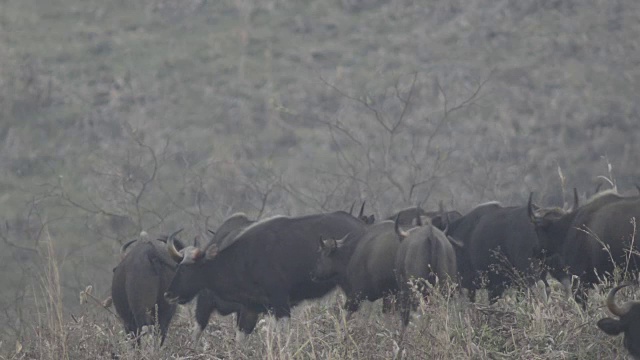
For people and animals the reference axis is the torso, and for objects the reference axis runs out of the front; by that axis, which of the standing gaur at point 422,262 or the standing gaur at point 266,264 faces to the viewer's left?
the standing gaur at point 266,264

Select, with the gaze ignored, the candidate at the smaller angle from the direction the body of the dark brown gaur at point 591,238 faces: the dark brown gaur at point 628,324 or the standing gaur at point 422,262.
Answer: the standing gaur

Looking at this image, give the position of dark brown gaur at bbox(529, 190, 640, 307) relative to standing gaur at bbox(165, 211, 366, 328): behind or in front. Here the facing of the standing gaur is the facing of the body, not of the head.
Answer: behind

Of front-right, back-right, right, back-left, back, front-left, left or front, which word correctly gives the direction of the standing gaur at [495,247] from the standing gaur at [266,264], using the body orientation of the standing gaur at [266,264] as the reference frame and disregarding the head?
back

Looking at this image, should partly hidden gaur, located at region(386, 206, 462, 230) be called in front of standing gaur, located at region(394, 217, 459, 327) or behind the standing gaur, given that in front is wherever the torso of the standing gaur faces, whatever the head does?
in front

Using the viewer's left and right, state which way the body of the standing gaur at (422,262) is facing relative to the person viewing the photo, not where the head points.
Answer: facing away from the viewer

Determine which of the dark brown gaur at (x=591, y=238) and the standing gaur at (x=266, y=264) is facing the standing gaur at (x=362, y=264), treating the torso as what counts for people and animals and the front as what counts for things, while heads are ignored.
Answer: the dark brown gaur

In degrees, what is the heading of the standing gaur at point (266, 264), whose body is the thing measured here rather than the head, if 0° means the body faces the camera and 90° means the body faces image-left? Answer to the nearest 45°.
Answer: approximately 90°

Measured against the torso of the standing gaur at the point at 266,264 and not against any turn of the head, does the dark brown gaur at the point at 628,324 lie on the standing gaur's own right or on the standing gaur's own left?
on the standing gaur's own left

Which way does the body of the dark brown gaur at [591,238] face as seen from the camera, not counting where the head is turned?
to the viewer's left

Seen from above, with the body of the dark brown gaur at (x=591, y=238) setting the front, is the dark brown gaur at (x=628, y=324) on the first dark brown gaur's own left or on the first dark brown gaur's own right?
on the first dark brown gaur's own left

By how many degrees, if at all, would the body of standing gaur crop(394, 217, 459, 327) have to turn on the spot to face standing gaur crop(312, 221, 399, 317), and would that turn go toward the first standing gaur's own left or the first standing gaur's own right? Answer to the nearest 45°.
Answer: approximately 45° to the first standing gaur's own left
